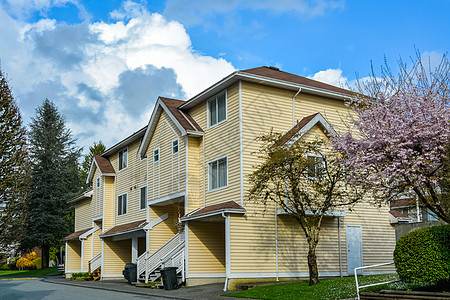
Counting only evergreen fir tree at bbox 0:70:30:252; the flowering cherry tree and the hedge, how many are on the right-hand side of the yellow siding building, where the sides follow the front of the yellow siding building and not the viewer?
1

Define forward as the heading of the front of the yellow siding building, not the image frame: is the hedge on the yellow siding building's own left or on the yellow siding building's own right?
on the yellow siding building's own left

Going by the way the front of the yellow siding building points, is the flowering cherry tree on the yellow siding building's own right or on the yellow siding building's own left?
on the yellow siding building's own left

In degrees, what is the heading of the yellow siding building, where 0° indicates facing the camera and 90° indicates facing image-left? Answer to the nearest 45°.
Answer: approximately 45°

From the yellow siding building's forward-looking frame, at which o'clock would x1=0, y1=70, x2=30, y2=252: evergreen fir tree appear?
The evergreen fir tree is roughly at 3 o'clock from the yellow siding building.
